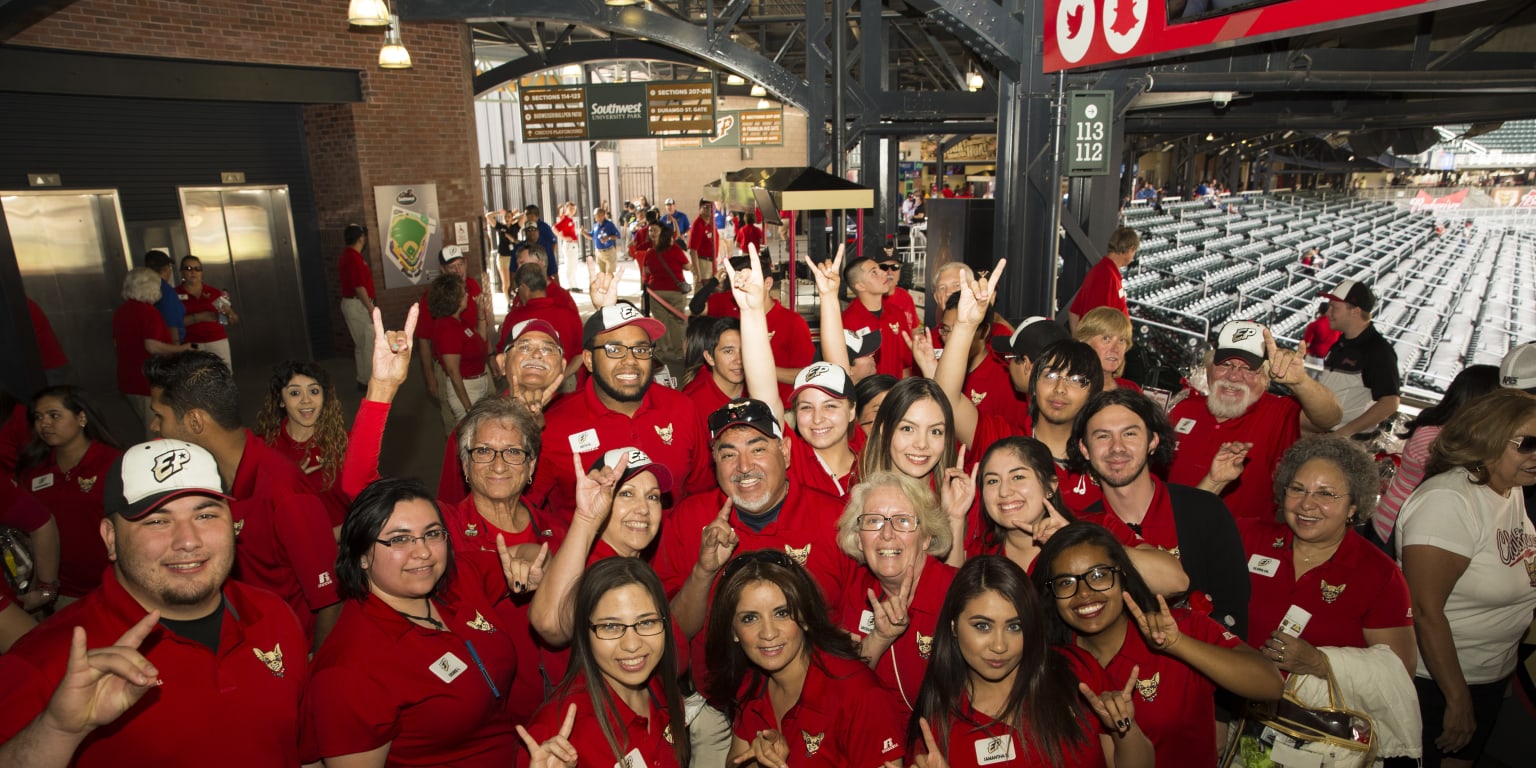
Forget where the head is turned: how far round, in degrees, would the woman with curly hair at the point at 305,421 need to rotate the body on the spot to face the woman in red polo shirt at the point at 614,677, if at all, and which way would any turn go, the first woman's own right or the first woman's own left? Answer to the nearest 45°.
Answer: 0° — they already face them

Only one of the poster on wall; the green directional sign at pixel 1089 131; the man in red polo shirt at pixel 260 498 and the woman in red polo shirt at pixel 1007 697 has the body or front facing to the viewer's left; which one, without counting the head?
the man in red polo shirt

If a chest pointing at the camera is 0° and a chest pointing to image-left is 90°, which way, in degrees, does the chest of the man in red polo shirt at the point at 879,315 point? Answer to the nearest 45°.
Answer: approximately 315°

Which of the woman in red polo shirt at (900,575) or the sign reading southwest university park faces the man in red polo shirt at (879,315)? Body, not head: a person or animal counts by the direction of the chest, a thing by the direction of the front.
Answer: the sign reading southwest university park

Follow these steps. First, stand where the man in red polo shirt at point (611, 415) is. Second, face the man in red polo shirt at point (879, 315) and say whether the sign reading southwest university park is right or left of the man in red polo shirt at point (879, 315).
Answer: left

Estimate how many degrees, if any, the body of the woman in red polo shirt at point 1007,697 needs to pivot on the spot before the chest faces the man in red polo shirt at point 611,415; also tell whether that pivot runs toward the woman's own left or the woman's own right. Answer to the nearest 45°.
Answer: approximately 135° to the woman's own right

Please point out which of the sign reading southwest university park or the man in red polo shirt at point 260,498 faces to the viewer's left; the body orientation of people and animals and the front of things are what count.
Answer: the man in red polo shirt

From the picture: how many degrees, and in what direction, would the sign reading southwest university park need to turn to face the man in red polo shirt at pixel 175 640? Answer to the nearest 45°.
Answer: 0° — it already faces them

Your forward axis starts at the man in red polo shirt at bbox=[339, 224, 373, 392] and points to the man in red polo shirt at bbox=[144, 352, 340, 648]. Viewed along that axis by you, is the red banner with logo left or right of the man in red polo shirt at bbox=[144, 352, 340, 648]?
left

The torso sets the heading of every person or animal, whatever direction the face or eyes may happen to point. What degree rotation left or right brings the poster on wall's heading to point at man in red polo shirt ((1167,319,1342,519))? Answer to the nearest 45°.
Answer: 0° — it already faces them

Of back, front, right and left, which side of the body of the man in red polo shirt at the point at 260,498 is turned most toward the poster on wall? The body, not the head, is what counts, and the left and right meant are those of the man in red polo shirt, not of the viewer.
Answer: right
